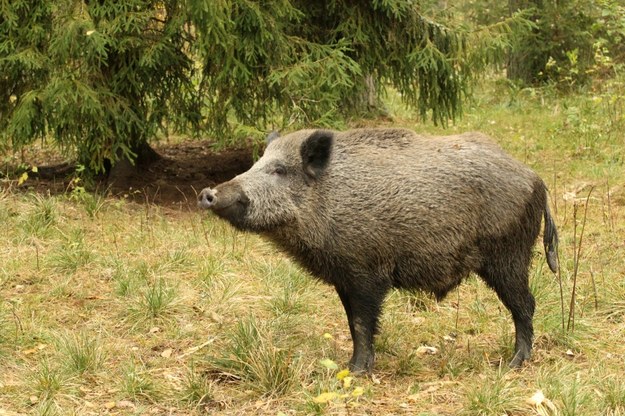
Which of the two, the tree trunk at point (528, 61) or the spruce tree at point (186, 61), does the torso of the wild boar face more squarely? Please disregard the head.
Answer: the spruce tree

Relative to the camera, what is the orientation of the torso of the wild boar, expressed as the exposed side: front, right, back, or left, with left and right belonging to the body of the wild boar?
left

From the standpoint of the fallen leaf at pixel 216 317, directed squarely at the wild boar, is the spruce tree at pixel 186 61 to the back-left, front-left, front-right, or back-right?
back-left

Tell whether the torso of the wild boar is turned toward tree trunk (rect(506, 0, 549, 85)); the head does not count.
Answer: no

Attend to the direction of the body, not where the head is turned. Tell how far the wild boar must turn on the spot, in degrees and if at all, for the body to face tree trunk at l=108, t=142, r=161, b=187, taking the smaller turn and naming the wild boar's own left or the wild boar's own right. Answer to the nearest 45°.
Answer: approximately 45° to the wild boar's own right

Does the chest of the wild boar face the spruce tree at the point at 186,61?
no

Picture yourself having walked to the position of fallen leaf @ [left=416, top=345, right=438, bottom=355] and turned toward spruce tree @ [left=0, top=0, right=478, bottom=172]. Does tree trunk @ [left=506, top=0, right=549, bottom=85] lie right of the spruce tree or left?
right

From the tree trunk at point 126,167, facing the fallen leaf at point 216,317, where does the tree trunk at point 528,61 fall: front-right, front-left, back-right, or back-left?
back-left
